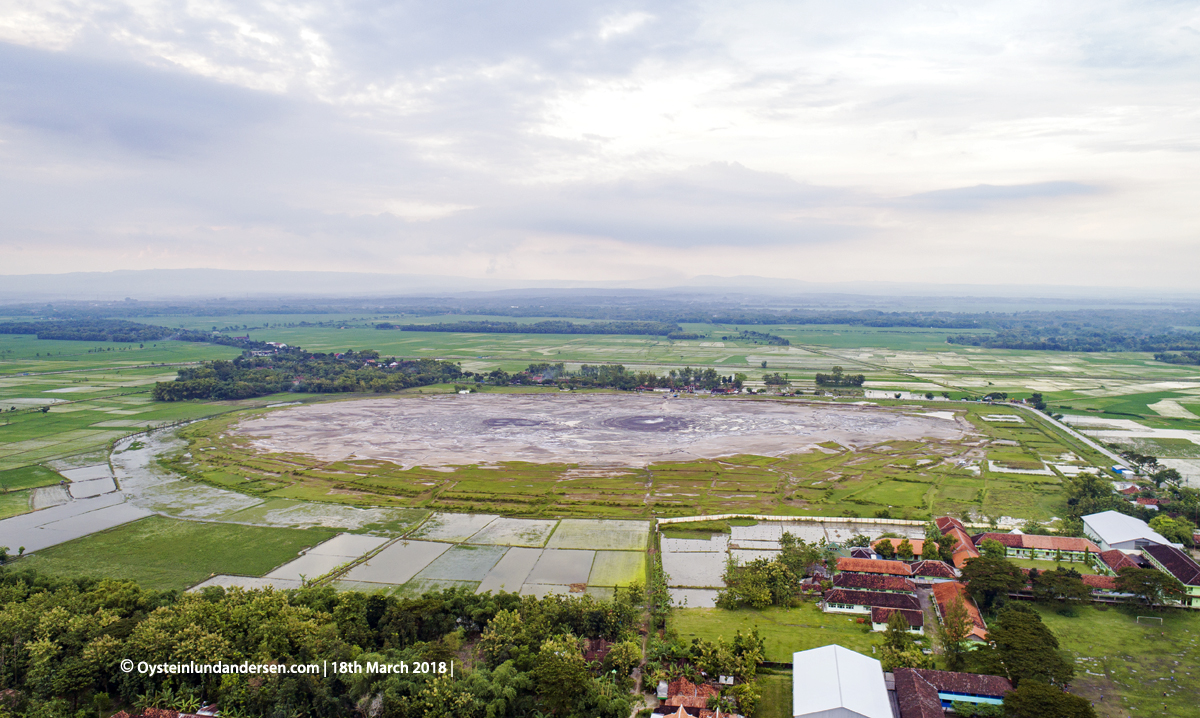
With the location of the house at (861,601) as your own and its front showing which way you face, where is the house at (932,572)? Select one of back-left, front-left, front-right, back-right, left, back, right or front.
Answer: back-left

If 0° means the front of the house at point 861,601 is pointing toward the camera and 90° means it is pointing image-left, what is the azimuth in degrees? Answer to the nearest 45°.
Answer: approximately 0°

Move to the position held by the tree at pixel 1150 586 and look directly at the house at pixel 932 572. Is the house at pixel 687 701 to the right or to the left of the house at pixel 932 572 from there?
left

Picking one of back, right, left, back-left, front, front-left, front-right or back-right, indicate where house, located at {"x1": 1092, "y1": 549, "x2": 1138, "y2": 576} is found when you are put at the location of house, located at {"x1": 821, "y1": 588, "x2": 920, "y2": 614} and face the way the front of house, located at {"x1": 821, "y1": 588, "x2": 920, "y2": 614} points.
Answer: back-left

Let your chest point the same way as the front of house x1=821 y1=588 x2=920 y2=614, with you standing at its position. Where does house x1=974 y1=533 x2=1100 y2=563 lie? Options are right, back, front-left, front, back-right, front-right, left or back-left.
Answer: back-left

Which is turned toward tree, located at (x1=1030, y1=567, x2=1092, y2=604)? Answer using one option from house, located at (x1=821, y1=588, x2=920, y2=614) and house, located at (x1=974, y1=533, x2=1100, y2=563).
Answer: house, located at (x1=974, y1=533, x2=1100, y2=563)

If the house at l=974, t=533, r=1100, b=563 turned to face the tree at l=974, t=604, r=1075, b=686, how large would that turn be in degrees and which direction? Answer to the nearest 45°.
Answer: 0° — it already faces it

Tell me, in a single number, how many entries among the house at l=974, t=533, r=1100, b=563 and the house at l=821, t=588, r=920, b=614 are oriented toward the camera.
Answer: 2
